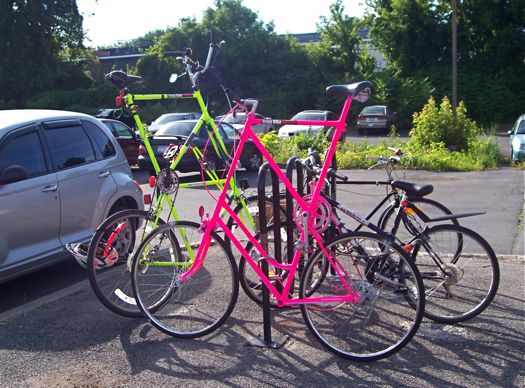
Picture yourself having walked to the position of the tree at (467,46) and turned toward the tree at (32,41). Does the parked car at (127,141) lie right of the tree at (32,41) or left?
left

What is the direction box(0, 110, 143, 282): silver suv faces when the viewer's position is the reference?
facing the viewer and to the left of the viewer

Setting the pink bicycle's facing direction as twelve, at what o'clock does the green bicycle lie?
The green bicycle is roughly at 1 o'clock from the pink bicycle.

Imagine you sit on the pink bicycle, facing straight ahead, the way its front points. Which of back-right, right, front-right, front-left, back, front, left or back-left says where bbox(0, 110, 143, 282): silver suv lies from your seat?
front-right

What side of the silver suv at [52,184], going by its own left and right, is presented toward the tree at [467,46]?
back

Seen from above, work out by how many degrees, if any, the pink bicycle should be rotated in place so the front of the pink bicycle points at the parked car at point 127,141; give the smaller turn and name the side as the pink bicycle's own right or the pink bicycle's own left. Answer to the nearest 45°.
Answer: approximately 90° to the pink bicycle's own right

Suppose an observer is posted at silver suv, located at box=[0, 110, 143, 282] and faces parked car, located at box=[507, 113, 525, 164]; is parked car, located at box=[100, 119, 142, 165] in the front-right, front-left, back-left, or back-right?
front-left

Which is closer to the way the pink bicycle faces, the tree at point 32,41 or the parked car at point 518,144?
the tree

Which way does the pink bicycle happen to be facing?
to the viewer's left

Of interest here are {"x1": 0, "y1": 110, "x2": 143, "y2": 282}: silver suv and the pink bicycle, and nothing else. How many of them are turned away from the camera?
0

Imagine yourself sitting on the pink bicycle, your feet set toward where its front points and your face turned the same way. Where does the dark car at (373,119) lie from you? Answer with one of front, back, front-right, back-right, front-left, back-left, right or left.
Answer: right

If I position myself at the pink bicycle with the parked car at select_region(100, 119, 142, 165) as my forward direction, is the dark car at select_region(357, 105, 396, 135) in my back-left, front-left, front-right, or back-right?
front-right
